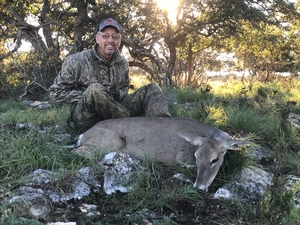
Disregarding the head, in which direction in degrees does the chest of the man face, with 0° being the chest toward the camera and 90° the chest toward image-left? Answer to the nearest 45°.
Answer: approximately 315°

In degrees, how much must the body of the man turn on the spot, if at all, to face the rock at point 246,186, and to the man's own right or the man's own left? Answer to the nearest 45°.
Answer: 0° — they already face it

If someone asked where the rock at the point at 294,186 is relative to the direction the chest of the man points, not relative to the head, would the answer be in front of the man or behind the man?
in front

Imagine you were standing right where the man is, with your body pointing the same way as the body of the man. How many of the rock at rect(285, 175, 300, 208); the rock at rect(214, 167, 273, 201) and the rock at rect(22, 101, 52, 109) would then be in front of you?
2

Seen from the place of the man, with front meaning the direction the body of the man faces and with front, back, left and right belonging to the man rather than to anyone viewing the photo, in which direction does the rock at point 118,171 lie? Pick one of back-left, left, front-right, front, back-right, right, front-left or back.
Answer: front-right

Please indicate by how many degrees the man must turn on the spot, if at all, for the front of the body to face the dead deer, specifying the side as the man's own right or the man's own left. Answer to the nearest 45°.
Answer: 0° — they already face it

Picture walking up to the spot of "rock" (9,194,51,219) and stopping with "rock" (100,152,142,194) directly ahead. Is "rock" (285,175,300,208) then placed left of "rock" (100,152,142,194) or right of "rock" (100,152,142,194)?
right

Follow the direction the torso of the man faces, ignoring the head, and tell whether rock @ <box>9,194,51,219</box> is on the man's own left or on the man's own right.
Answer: on the man's own right
